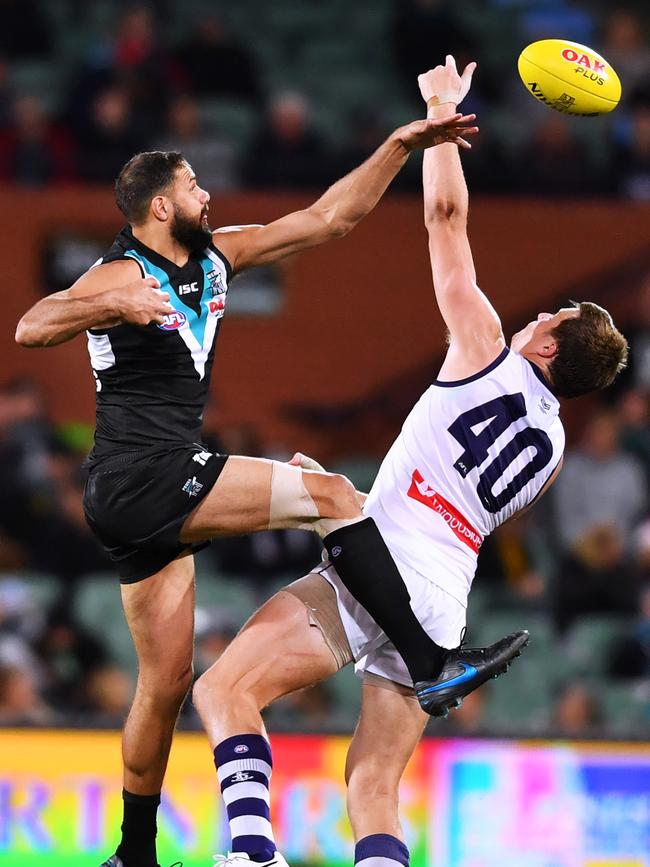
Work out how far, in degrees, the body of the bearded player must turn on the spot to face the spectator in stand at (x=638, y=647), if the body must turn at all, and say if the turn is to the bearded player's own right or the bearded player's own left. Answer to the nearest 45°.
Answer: approximately 90° to the bearded player's own left

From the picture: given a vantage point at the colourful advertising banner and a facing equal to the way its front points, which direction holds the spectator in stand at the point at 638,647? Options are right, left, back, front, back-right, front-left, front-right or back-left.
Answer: back-left

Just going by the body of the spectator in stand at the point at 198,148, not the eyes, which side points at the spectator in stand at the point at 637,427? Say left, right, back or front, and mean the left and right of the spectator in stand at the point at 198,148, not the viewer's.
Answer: left

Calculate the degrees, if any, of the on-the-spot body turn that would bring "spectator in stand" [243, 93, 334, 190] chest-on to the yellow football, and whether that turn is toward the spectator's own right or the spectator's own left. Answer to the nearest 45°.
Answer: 0° — they already face it

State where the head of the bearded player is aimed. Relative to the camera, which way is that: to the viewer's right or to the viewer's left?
to the viewer's right
